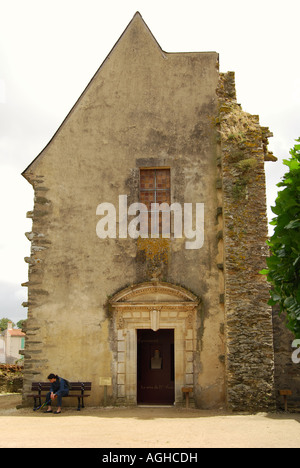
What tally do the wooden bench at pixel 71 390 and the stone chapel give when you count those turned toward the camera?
2

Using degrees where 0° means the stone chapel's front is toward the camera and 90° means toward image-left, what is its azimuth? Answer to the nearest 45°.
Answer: approximately 0°
